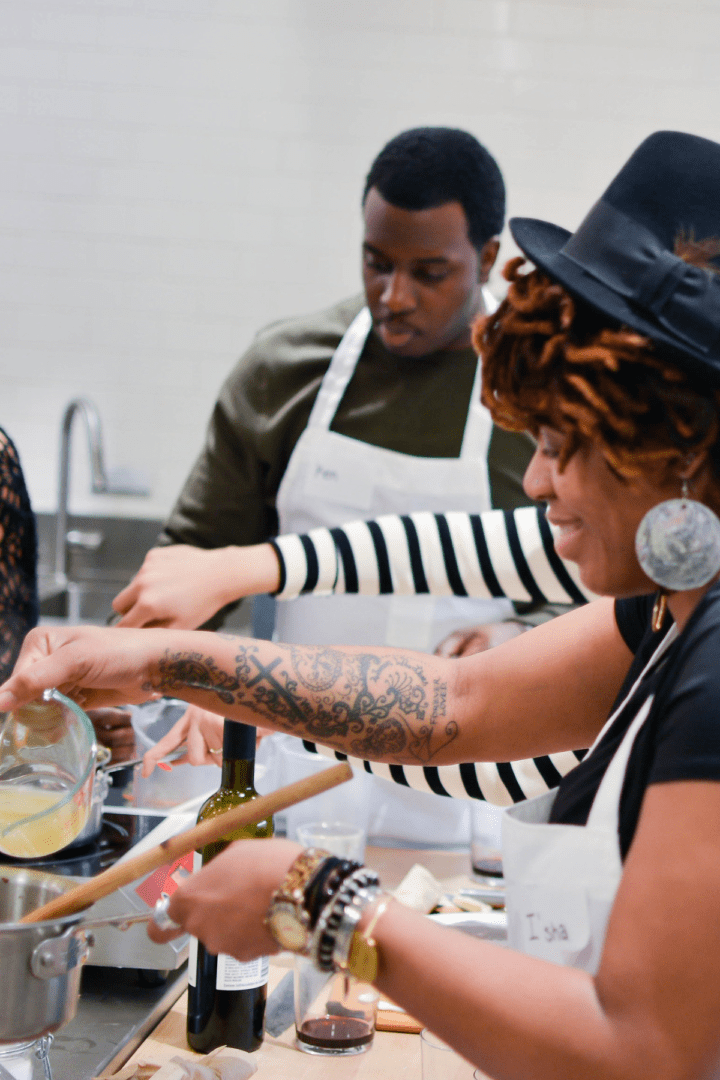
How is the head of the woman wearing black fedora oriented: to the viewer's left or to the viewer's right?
to the viewer's left

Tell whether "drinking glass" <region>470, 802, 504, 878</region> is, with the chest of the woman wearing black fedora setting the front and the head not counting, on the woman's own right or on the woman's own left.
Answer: on the woman's own right

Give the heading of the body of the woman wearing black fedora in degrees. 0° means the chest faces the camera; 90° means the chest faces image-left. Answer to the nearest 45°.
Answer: approximately 90°

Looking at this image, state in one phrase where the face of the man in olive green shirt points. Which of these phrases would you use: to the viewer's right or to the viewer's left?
to the viewer's left

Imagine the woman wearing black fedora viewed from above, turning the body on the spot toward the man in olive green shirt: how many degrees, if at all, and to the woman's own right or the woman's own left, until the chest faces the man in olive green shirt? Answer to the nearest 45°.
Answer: approximately 90° to the woman's own right
